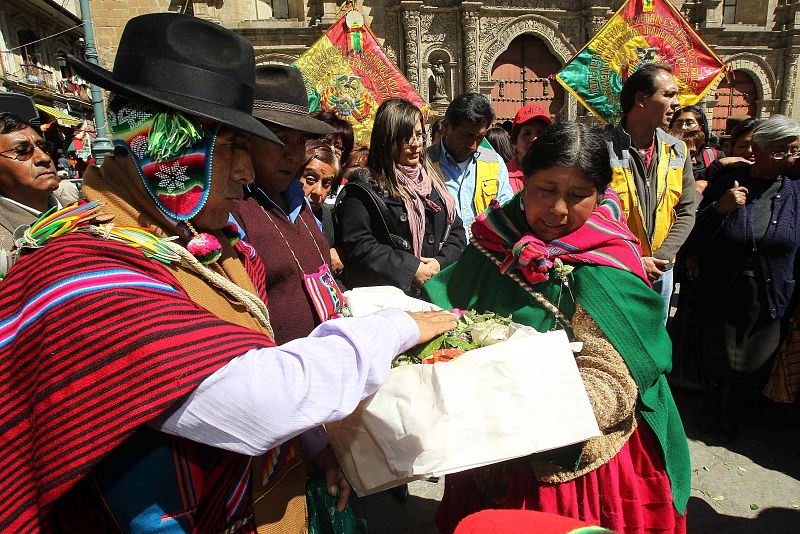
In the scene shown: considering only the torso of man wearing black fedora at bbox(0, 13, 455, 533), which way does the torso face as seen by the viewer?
to the viewer's right

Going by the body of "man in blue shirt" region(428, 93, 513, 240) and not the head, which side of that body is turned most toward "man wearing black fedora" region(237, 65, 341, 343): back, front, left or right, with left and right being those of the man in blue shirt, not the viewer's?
front

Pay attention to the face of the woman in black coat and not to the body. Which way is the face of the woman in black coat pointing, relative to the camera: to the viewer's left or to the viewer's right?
to the viewer's right

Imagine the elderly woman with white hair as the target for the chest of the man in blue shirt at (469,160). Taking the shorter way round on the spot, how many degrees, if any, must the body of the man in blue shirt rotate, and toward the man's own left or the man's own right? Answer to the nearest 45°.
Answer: approximately 90° to the man's own left

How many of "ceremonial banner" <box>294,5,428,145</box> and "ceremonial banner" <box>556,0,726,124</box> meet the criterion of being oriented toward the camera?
2

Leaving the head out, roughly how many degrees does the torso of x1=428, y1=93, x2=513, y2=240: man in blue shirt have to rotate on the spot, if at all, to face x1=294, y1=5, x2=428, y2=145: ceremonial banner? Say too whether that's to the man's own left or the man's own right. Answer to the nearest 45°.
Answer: approximately 135° to the man's own right

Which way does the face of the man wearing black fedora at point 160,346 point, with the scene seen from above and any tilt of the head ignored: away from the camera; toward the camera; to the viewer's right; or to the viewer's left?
to the viewer's right

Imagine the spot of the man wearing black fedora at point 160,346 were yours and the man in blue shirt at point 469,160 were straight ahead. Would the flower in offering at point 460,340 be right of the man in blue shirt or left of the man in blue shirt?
right

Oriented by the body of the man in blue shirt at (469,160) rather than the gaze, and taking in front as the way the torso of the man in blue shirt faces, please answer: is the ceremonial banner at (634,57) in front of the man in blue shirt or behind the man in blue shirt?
behind

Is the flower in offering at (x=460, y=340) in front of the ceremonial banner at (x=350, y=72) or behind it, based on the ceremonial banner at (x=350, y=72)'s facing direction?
in front

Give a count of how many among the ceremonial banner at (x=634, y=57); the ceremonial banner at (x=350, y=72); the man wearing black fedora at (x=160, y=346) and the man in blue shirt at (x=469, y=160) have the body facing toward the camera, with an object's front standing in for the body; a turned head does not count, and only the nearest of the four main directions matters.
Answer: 3

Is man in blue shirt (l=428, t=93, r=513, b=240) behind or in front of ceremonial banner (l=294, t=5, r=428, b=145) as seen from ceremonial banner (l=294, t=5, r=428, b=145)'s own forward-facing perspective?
in front
